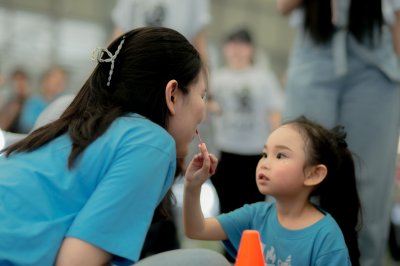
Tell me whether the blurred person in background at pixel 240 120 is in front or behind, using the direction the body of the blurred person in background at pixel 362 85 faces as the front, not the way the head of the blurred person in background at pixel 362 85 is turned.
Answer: behind

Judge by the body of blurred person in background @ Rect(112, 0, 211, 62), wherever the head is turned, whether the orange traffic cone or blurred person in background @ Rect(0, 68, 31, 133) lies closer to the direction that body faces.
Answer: the orange traffic cone

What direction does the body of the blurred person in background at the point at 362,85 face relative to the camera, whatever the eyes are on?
toward the camera

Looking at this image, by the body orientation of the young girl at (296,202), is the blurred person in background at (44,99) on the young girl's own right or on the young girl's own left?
on the young girl's own right

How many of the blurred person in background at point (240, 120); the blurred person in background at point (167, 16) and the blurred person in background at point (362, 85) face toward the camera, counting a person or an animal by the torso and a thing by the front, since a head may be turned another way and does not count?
3

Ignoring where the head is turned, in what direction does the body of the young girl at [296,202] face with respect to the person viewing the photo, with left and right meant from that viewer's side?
facing the viewer and to the left of the viewer

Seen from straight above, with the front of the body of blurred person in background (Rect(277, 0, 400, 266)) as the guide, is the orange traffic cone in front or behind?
in front

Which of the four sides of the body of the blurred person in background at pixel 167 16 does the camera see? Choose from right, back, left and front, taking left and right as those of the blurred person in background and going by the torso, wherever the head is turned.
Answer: front

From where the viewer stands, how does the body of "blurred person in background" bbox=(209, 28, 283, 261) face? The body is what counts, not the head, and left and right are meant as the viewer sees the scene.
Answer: facing the viewer

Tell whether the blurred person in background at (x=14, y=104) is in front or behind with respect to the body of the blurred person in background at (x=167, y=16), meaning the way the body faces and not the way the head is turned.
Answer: behind

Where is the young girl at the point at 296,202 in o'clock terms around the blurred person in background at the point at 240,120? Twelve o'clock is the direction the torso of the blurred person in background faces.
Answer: The young girl is roughly at 12 o'clock from the blurred person in background.

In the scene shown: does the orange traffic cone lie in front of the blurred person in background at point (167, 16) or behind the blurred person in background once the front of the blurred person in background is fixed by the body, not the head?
in front

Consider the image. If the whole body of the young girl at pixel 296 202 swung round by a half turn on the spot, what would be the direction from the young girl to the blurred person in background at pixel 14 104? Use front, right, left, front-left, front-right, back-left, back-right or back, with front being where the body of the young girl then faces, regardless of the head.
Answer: left
